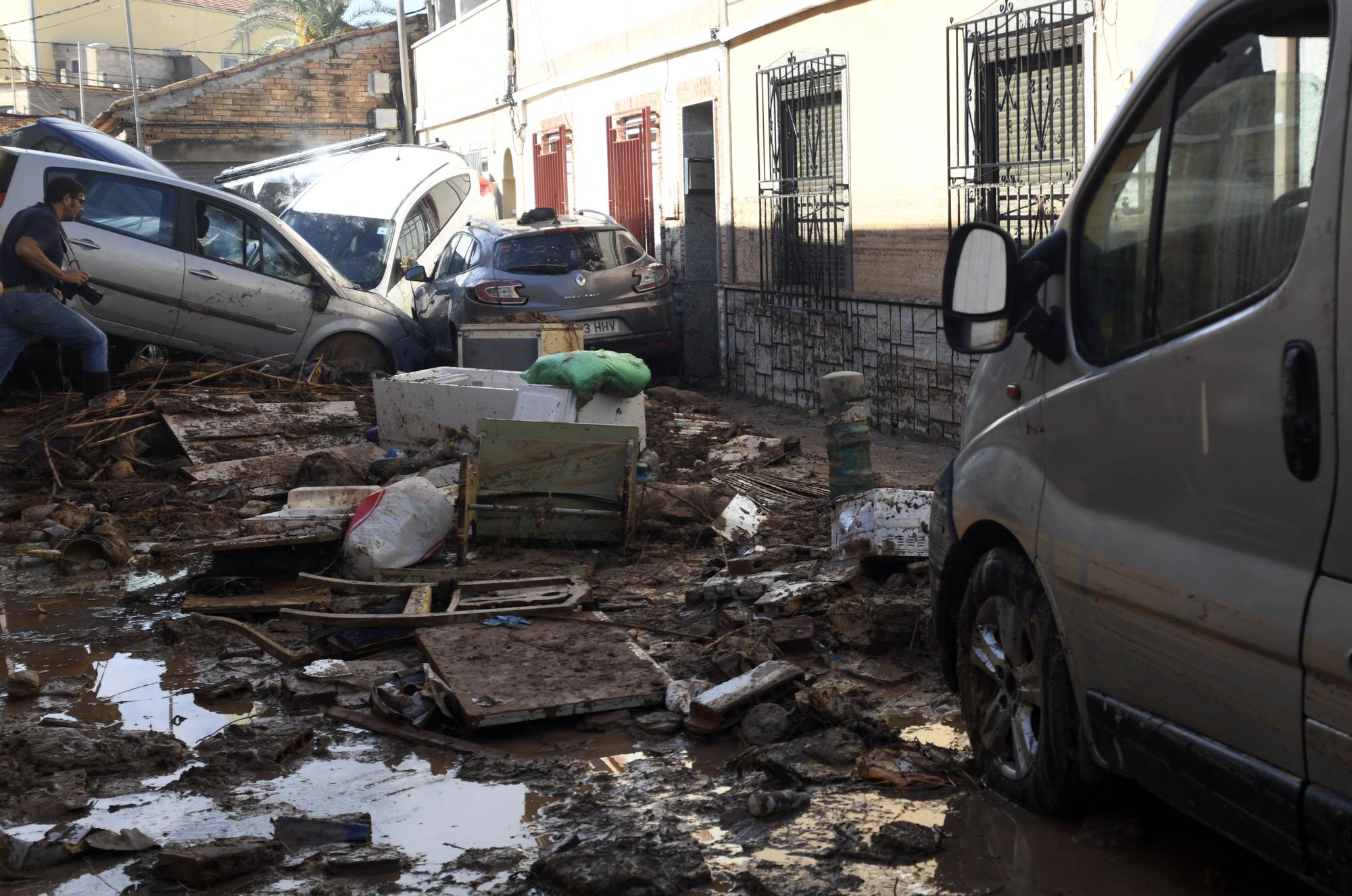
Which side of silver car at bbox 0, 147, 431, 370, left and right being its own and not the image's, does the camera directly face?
right

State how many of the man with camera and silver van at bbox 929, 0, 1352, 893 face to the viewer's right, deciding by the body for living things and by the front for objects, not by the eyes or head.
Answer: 1

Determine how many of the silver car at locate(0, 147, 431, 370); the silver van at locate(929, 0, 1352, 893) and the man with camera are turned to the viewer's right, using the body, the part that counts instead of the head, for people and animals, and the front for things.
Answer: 2

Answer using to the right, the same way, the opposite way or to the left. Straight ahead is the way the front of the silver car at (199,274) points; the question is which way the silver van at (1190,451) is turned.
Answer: to the left

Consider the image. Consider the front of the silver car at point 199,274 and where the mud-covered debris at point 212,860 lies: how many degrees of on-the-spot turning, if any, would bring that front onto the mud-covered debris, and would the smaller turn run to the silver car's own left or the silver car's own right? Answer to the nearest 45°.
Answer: approximately 90° to the silver car's own right

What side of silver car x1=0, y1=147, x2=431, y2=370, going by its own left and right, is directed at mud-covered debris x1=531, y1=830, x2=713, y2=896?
right

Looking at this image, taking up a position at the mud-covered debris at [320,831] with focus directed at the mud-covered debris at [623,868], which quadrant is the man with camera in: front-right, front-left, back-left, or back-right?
back-left

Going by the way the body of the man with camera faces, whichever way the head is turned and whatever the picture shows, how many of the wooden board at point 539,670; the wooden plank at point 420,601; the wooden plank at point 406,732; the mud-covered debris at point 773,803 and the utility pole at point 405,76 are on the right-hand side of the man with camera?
4

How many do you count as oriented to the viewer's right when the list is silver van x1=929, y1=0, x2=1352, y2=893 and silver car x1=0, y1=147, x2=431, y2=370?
1

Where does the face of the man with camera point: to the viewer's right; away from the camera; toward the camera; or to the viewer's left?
to the viewer's right

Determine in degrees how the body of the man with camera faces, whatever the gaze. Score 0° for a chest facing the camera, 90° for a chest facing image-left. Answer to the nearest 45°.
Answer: approximately 270°

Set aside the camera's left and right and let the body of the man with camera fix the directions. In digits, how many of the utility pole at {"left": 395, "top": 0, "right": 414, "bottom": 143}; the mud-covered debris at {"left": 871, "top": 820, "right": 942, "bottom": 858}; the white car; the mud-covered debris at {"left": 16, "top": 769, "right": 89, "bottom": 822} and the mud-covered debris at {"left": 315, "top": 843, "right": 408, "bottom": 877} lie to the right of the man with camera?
3

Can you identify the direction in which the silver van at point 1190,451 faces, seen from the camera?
facing away from the viewer and to the left of the viewer
